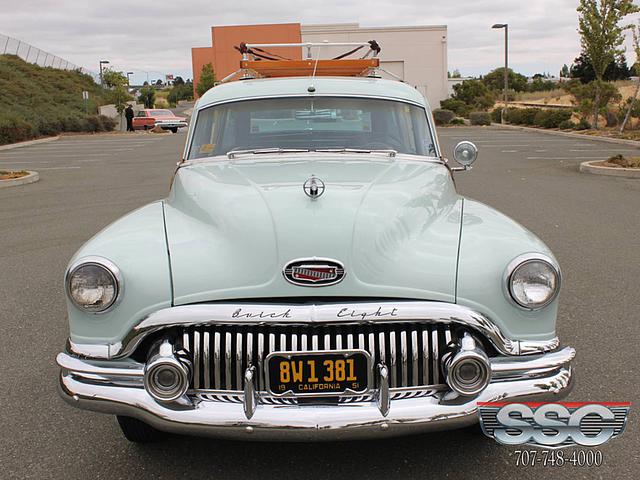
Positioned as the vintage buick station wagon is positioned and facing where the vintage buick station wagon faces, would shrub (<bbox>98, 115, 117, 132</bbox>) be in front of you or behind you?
behind

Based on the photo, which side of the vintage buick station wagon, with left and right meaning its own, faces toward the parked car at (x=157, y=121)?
back

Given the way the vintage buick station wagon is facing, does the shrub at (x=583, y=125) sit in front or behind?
behind

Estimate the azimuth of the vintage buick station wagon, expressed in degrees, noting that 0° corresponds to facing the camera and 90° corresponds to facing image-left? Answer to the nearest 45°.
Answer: approximately 0°

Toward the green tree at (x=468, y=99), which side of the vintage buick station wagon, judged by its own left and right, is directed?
back

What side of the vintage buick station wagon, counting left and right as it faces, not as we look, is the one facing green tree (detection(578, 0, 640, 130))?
back

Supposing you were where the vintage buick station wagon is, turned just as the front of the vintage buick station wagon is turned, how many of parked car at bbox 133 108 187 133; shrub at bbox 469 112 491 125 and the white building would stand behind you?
3

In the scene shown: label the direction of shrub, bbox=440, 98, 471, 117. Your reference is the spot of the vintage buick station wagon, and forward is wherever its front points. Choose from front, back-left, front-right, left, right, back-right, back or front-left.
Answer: back

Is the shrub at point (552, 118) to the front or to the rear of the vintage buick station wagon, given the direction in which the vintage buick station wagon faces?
to the rear

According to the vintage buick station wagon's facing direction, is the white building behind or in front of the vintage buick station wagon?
behind

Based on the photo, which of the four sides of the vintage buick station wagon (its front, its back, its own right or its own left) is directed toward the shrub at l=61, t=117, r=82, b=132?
back

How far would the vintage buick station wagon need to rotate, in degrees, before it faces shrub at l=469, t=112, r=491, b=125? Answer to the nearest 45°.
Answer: approximately 180°
